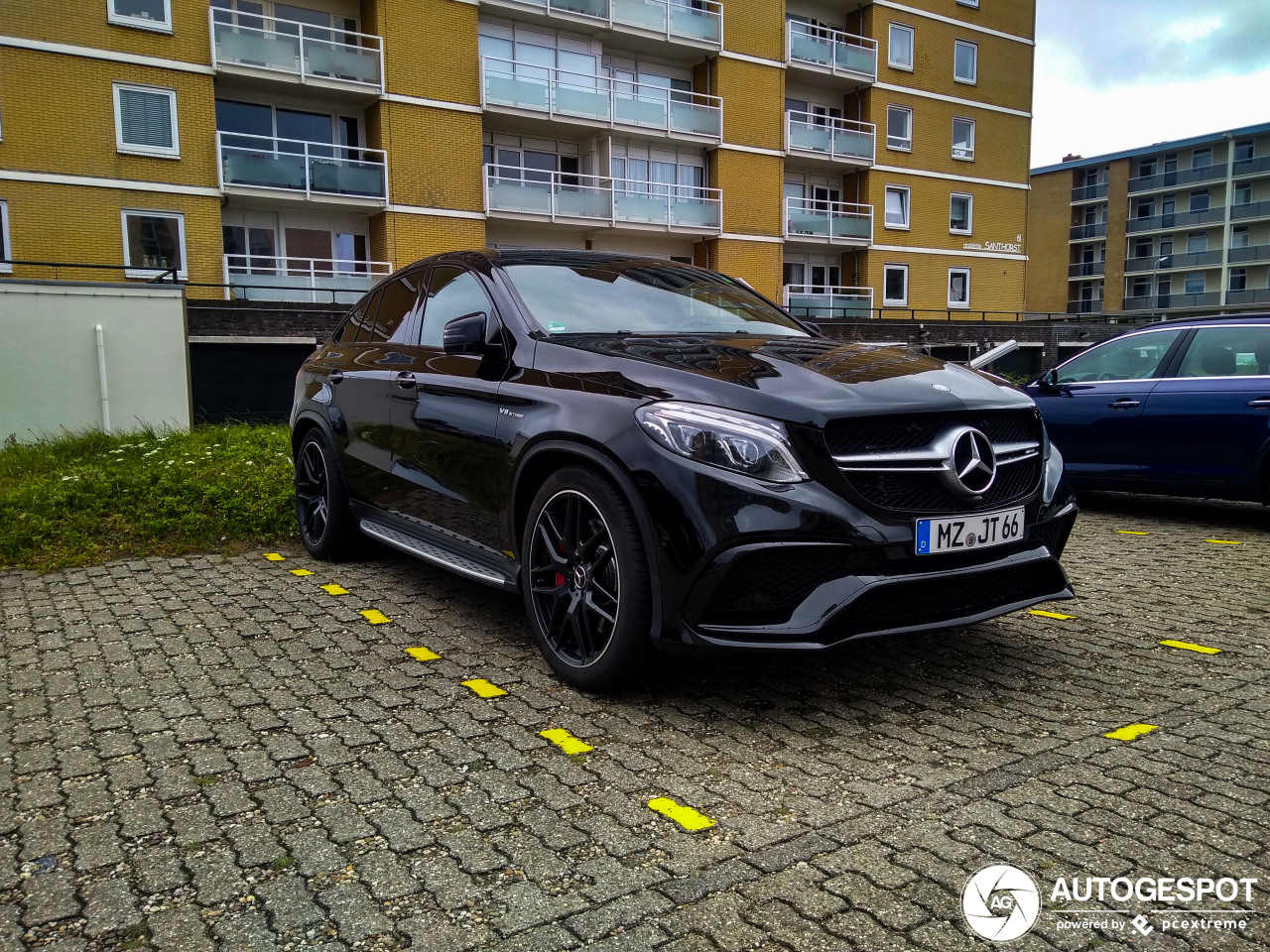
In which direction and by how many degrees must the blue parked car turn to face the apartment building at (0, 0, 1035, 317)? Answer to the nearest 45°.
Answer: approximately 45° to its right

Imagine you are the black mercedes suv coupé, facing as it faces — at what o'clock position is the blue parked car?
The blue parked car is roughly at 9 o'clock from the black mercedes suv coupé.

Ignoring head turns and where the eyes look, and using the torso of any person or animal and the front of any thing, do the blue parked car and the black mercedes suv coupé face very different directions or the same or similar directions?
very different directions

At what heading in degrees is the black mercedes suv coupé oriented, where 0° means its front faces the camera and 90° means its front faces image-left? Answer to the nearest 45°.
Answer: approximately 315°

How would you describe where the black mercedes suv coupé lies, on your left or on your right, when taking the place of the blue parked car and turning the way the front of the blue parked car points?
on your left

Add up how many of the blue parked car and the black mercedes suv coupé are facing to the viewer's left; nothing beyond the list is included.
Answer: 1

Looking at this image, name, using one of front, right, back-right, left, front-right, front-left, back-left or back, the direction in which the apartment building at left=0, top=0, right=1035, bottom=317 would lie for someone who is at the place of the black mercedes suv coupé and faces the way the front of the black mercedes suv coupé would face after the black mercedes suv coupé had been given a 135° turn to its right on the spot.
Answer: right

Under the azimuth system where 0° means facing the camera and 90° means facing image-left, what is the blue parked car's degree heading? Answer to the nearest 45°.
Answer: approximately 90°
